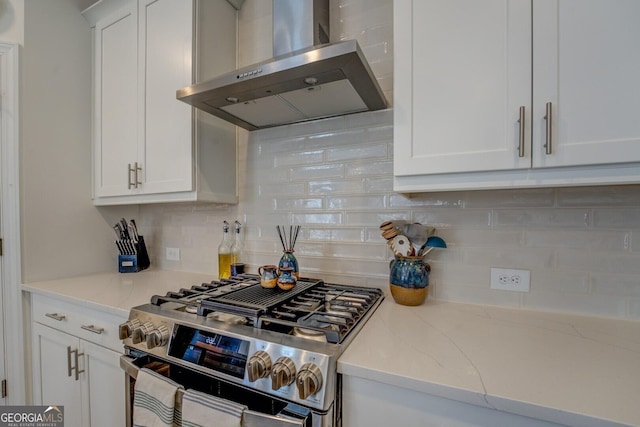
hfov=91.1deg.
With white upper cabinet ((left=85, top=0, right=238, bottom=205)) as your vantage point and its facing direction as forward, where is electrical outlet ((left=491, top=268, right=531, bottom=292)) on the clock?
The electrical outlet is roughly at 9 o'clock from the white upper cabinet.

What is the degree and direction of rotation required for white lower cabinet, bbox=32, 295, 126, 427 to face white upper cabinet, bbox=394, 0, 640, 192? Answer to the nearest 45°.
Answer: approximately 90° to its left

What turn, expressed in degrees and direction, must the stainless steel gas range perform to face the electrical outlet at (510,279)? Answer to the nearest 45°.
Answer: approximately 135° to its left

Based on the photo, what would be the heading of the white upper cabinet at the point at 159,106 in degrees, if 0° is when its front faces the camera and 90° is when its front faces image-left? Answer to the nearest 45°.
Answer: approximately 45°

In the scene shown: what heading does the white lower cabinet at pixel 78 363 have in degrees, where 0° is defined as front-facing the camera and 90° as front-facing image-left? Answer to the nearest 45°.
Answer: approximately 45°

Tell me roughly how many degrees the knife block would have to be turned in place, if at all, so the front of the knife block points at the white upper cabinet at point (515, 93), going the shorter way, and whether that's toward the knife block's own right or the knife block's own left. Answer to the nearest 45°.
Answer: approximately 90° to the knife block's own left

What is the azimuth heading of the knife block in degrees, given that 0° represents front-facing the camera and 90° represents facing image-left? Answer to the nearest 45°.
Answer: approximately 45°
